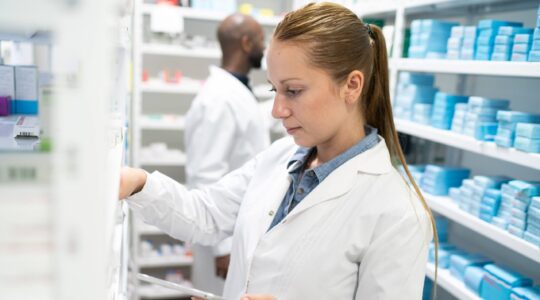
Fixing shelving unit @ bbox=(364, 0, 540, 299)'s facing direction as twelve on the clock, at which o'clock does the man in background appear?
The man in background is roughly at 1 o'clock from the shelving unit.

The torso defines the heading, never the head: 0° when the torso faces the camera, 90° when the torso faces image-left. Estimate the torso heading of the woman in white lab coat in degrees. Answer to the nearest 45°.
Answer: approximately 45°

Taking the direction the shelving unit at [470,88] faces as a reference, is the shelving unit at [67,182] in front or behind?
in front

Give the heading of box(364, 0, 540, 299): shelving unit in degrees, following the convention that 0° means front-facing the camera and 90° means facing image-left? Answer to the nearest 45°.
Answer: approximately 45°

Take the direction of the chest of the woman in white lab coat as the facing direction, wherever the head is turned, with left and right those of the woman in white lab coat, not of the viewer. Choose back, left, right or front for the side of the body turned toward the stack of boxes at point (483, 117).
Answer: back

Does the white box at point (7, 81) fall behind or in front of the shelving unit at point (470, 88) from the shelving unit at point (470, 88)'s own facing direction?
in front

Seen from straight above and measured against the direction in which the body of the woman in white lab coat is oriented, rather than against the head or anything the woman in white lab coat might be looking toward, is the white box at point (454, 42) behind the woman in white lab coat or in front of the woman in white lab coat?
behind
